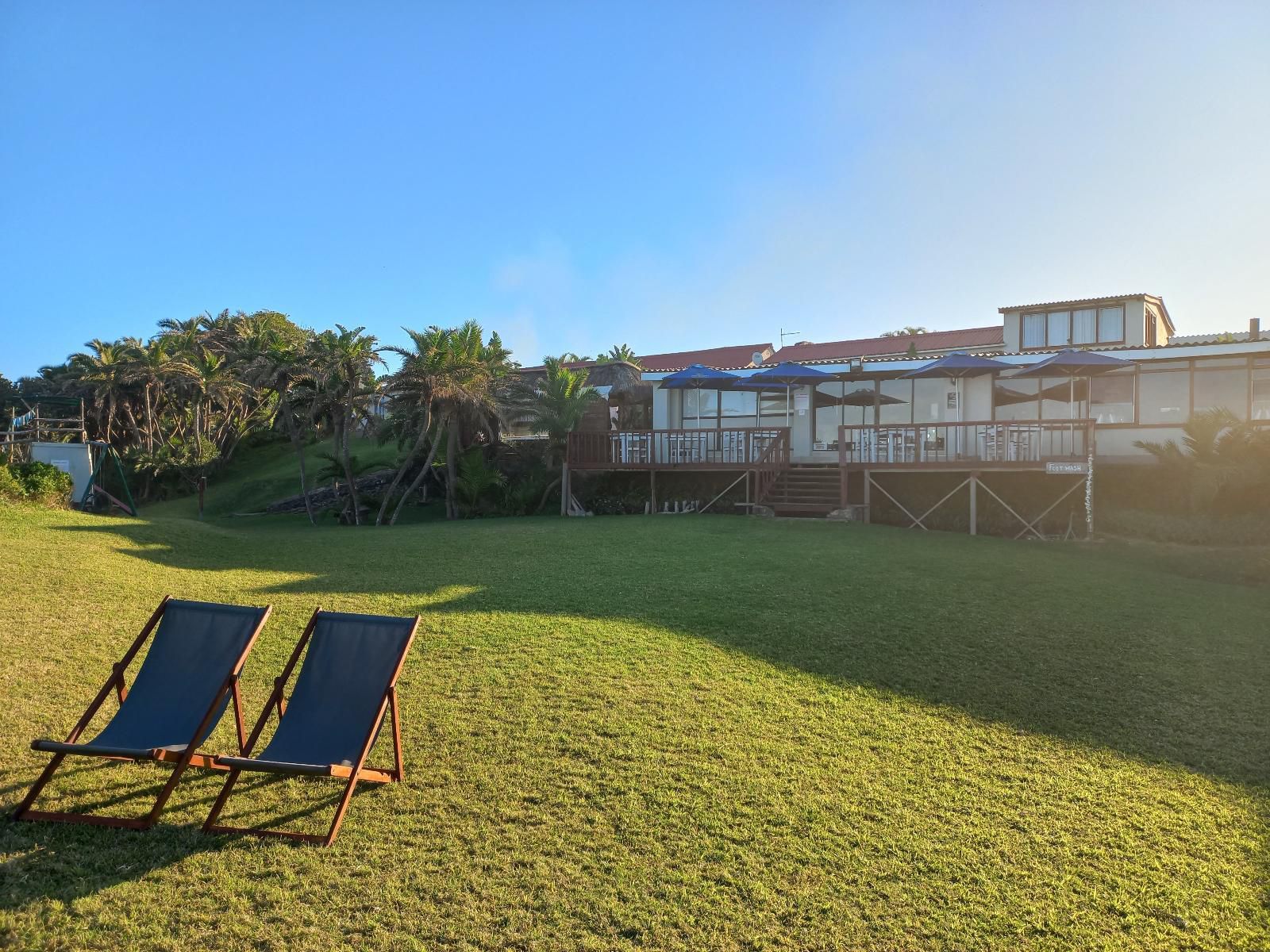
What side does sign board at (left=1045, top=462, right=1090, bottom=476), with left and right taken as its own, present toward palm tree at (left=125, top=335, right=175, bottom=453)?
right

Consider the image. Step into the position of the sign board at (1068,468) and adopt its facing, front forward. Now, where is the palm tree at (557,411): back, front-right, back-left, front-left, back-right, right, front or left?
right

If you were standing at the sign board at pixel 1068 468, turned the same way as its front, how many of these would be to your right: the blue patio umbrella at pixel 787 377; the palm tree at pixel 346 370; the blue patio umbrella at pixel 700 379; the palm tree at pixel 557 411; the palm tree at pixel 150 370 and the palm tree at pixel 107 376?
6

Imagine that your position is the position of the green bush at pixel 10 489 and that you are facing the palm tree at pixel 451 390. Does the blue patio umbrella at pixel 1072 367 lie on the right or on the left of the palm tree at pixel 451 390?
right

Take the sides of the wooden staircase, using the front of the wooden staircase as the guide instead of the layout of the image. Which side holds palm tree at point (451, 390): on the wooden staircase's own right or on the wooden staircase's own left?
on the wooden staircase's own right

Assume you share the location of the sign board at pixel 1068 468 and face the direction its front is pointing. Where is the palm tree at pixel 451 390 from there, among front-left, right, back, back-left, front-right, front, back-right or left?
right

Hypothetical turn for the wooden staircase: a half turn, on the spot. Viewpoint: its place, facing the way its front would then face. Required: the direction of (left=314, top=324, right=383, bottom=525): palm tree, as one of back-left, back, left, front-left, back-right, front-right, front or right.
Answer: left

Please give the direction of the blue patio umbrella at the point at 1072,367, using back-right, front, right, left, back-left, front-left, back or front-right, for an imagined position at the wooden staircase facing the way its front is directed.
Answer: left

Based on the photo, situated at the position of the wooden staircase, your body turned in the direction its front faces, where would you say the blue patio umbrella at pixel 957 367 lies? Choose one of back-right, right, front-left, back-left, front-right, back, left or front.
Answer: left

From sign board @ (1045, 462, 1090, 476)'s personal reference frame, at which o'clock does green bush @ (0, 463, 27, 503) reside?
The green bush is roughly at 2 o'clock from the sign board.

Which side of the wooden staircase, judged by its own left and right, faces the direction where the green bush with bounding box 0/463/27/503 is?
right

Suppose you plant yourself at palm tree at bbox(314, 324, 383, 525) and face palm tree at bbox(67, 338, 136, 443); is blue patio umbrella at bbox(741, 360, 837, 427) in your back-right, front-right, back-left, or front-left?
back-right

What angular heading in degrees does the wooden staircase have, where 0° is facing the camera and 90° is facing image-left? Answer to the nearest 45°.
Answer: approximately 0°

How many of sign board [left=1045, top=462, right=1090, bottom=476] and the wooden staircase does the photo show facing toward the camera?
2
